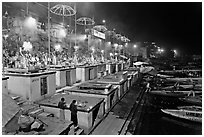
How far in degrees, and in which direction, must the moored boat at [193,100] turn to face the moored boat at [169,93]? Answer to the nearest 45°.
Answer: approximately 45° to its right

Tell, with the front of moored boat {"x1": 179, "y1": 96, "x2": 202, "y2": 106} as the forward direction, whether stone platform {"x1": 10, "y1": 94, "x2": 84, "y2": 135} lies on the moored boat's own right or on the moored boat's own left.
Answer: on the moored boat's own left

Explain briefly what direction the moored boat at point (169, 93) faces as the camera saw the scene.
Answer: facing to the left of the viewer

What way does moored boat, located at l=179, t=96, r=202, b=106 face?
to the viewer's left

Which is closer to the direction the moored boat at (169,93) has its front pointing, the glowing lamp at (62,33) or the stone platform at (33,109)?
the glowing lamp

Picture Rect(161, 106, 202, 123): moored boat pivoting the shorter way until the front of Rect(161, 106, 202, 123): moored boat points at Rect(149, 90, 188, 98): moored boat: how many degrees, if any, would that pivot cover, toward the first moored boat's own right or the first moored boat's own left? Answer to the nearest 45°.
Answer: approximately 90° to the first moored boat's own right

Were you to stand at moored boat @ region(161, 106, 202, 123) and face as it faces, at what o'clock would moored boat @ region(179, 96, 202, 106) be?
moored boat @ region(179, 96, 202, 106) is roughly at 3 o'clock from moored boat @ region(161, 106, 202, 123).

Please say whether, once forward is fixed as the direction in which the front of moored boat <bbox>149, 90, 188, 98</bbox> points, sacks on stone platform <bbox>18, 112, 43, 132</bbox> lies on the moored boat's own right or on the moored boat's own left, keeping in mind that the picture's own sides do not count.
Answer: on the moored boat's own left

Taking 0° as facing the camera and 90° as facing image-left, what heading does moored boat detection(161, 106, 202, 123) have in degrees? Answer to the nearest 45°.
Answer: approximately 90°
